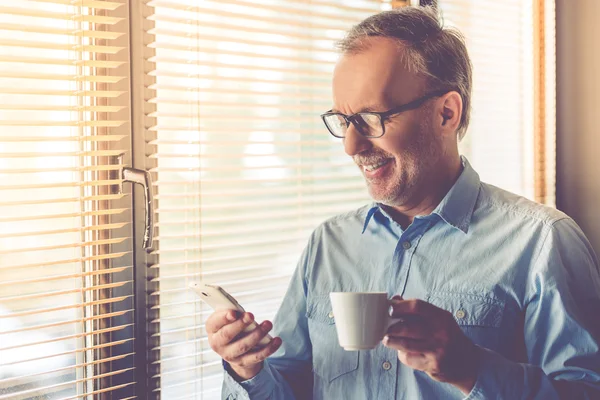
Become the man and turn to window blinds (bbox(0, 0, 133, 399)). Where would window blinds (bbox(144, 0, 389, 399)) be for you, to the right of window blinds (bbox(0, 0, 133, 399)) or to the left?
right

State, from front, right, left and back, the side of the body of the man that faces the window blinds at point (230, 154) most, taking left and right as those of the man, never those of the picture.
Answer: right

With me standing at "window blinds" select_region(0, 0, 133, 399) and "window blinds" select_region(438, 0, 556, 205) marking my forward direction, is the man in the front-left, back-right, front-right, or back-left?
front-right

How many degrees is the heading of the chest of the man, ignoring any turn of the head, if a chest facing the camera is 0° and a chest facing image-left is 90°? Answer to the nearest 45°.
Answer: approximately 45°

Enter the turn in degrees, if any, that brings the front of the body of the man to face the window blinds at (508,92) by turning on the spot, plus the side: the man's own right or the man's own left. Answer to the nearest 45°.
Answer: approximately 135° to the man's own right

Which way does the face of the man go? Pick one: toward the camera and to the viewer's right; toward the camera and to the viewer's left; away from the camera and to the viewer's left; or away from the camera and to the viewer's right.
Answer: toward the camera and to the viewer's left

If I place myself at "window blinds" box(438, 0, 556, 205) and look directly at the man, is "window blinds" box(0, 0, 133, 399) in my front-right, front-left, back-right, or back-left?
front-right
